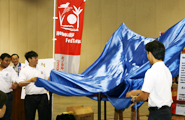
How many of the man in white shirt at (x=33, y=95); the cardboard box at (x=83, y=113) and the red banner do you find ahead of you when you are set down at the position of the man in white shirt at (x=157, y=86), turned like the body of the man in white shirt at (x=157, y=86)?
3

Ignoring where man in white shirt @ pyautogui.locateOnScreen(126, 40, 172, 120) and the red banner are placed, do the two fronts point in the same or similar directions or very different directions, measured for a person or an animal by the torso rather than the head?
very different directions

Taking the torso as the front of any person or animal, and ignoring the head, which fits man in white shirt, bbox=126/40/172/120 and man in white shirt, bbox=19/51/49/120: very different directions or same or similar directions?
very different directions

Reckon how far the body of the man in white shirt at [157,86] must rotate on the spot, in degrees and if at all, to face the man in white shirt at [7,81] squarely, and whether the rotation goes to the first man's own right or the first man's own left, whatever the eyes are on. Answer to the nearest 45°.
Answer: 0° — they already face them

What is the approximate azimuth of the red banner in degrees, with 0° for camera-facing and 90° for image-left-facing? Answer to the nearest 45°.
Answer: approximately 0°

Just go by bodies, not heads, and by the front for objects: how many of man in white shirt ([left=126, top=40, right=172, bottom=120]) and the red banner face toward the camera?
1

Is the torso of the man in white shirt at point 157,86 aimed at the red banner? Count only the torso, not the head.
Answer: yes

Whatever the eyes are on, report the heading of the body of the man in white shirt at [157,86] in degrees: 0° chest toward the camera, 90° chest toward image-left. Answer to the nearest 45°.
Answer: approximately 135°

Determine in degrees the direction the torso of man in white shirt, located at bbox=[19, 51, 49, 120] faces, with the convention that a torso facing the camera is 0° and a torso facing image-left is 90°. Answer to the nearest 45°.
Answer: approximately 315°
